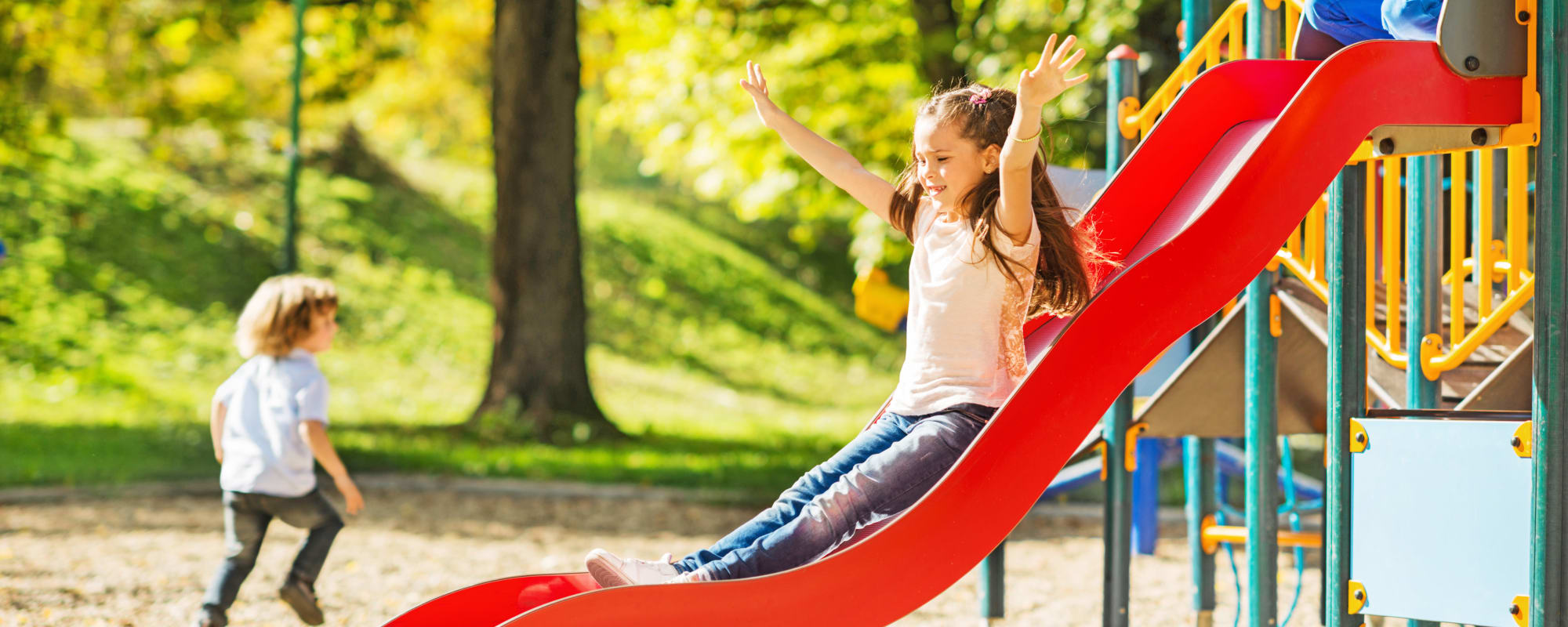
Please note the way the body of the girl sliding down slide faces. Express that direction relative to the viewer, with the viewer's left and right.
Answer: facing the viewer and to the left of the viewer

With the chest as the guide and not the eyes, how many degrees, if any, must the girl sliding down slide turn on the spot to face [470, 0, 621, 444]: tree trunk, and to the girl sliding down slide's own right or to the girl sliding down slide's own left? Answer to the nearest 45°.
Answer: approximately 135° to the girl sliding down slide's own right
